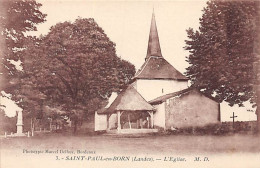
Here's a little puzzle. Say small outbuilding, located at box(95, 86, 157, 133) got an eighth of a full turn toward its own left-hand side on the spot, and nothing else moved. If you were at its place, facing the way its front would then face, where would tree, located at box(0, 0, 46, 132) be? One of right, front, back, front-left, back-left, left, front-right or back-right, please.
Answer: right
